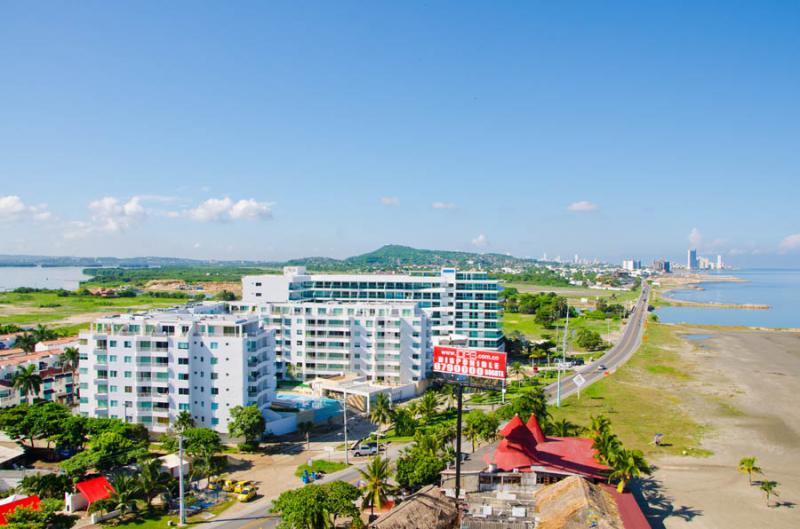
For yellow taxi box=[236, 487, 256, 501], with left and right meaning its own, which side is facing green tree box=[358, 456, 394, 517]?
left

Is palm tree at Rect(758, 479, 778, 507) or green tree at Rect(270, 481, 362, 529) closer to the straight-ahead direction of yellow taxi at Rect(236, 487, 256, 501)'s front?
the green tree

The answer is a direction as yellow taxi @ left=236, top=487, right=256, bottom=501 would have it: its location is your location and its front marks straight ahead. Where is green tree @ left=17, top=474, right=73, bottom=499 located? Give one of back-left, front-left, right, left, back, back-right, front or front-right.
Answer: front-right

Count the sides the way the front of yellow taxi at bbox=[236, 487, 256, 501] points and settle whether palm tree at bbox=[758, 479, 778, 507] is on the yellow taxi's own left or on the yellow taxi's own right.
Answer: on the yellow taxi's own left

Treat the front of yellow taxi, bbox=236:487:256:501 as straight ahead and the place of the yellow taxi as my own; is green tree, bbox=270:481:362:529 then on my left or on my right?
on my left

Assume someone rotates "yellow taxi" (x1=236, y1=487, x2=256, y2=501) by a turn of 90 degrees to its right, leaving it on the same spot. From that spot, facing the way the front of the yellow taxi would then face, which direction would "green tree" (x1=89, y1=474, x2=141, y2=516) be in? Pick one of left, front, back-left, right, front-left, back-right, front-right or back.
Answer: front-left

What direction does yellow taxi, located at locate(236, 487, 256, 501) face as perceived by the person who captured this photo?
facing the viewer and to the left of the viewer
